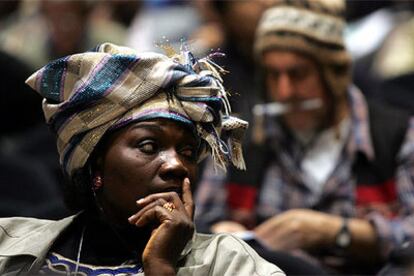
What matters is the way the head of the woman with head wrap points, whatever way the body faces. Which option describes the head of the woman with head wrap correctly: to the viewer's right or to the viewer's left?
to the viewer's right

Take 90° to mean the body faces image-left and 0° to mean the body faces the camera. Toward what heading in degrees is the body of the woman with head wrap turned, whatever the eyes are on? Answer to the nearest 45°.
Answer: approximately 315°
